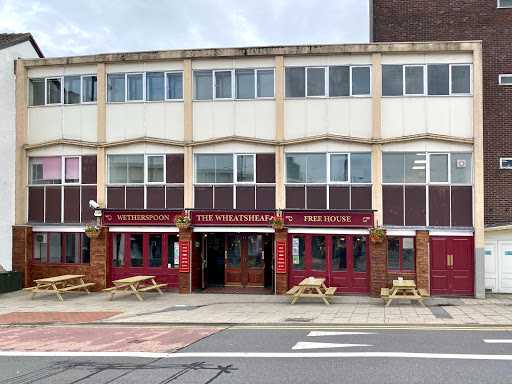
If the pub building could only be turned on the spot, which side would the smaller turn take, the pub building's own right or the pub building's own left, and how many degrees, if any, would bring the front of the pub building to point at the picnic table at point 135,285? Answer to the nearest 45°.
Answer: approximately 90° to the pub building's own right

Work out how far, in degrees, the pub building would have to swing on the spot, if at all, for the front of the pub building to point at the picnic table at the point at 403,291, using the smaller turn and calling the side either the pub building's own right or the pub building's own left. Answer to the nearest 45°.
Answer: approximately 45° to the pub building's own left

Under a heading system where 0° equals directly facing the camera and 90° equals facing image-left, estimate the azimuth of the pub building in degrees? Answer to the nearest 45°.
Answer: approximately 0°

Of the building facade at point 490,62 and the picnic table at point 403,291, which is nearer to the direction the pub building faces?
the picnic table

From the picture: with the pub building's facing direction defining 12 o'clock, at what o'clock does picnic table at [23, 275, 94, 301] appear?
The picnic table is roughly at 3 o'clock from the pub building.

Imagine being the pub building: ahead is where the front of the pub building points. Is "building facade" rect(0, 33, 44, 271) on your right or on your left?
on your right

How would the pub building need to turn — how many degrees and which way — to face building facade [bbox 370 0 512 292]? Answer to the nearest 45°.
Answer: approximately 90° to its left
